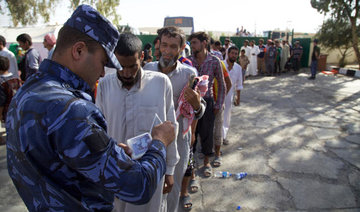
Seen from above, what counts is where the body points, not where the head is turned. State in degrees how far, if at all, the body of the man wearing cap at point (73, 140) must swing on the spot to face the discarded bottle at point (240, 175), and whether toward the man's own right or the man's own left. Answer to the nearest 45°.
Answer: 0° — they already face it

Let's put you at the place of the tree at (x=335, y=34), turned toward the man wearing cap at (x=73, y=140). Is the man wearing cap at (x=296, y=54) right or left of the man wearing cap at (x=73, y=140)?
right

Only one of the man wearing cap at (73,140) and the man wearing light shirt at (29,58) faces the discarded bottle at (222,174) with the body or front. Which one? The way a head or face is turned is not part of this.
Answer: the man wearing cap at (73,140)

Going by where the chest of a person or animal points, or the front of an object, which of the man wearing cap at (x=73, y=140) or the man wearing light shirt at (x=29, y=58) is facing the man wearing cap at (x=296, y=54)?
the man wearing cap at (x=73, y=140)

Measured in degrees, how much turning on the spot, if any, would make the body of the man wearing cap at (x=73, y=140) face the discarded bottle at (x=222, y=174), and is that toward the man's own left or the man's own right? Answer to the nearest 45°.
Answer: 0° — they already face it

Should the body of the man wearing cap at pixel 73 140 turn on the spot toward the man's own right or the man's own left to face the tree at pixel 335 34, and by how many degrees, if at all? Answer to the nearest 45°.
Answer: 0° — they already face it

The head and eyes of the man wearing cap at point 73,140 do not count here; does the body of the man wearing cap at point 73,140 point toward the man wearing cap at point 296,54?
yes

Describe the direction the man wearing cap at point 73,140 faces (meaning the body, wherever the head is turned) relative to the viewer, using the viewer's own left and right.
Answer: facing away from the viewer and to the right of the viewer

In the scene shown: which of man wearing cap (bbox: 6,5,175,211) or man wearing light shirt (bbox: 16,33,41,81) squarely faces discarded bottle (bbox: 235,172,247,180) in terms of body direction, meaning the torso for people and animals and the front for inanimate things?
man wearing cap (bbox: 6,5,175,211)

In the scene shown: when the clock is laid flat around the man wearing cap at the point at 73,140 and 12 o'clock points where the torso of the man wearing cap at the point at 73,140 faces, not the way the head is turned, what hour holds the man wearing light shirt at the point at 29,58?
the man wearing light shirt at the point at 29,58 is roughly at 10 o'clock from the man wearing cap at the point at 73,140.

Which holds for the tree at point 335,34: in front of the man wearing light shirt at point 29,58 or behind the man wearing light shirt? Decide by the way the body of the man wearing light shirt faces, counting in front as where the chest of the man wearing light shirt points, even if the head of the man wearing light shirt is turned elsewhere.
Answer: behind
